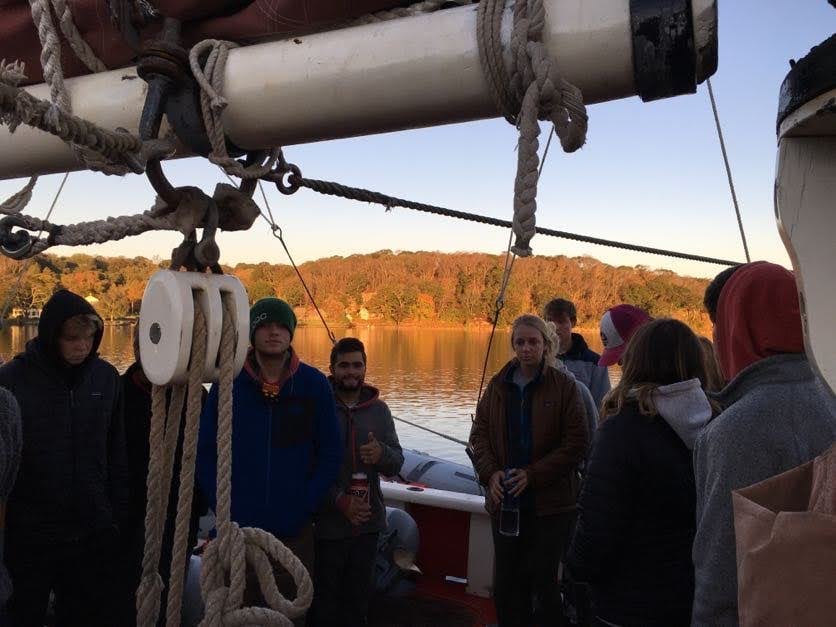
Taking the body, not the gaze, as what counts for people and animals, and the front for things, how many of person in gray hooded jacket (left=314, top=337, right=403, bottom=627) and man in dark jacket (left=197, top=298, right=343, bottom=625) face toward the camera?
2

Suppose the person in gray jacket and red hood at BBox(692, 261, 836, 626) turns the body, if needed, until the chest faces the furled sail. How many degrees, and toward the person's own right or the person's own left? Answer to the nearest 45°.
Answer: approximately 90° to the person's own left

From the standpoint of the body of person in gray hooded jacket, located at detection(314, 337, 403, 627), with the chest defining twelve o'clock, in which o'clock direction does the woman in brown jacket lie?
The woman in brown jacket is roughly at 9 o'clock from the person in gray hooded jacket.

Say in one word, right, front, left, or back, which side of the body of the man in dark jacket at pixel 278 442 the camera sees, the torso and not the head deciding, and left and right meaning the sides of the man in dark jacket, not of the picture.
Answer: front

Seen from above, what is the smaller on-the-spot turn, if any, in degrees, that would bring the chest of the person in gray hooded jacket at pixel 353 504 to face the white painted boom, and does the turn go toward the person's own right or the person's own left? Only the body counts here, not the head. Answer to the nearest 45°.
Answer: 0° — they already face it

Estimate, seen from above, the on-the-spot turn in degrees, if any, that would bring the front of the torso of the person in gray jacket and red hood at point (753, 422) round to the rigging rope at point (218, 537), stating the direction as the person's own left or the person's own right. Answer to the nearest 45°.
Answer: approximately 90° to the person's own left

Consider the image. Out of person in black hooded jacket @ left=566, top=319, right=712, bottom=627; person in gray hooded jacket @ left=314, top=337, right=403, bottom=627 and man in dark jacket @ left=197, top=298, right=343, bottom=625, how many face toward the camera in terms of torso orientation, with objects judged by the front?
2

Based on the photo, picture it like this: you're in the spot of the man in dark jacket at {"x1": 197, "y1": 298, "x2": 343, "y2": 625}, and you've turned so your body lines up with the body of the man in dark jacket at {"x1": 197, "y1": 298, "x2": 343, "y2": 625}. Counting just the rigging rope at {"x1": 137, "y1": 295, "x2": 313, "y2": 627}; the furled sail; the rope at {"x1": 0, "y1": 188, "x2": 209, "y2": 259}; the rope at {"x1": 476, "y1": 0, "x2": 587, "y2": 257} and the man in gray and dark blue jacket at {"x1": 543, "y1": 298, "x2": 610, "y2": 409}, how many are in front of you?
4

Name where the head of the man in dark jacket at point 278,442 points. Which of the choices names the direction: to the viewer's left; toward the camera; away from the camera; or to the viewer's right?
toward the camera

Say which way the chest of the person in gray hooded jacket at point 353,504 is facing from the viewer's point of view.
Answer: toward the camera

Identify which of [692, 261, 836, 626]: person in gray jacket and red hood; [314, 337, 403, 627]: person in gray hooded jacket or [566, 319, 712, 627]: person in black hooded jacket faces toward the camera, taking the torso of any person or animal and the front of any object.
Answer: [314, 337, 403, 627]: person in gray hooded jacket

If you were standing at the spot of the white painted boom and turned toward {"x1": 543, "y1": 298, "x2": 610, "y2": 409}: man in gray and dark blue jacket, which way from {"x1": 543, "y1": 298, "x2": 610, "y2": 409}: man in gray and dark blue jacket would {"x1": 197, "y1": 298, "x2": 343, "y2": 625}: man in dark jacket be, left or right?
left

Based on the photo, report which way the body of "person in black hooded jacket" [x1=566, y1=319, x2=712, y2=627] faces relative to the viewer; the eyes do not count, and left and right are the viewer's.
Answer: facing away from the viewer and to the left of the viewer

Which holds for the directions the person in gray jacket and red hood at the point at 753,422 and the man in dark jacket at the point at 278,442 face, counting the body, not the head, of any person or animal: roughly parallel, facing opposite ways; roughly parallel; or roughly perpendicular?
roughly parallel, facing opposite ways

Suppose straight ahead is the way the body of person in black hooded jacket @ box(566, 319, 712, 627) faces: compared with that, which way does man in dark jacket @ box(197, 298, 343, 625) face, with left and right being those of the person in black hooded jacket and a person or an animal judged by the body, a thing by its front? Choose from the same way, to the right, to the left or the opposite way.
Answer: the opposite way

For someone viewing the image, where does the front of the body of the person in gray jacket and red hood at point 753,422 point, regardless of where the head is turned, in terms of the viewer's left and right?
facing away from the viewer and to the left of the viewer

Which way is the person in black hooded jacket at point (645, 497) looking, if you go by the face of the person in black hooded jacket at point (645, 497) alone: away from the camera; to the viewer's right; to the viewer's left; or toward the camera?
away from the camera

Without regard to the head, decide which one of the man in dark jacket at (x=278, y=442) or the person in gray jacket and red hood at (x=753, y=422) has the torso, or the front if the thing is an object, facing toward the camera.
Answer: the man in dark jacket

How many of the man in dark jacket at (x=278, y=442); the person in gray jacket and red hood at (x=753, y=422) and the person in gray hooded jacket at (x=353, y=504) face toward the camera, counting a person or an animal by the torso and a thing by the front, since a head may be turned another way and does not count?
2

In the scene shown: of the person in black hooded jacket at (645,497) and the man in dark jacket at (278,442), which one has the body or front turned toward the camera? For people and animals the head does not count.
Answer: the man in dark jacket
